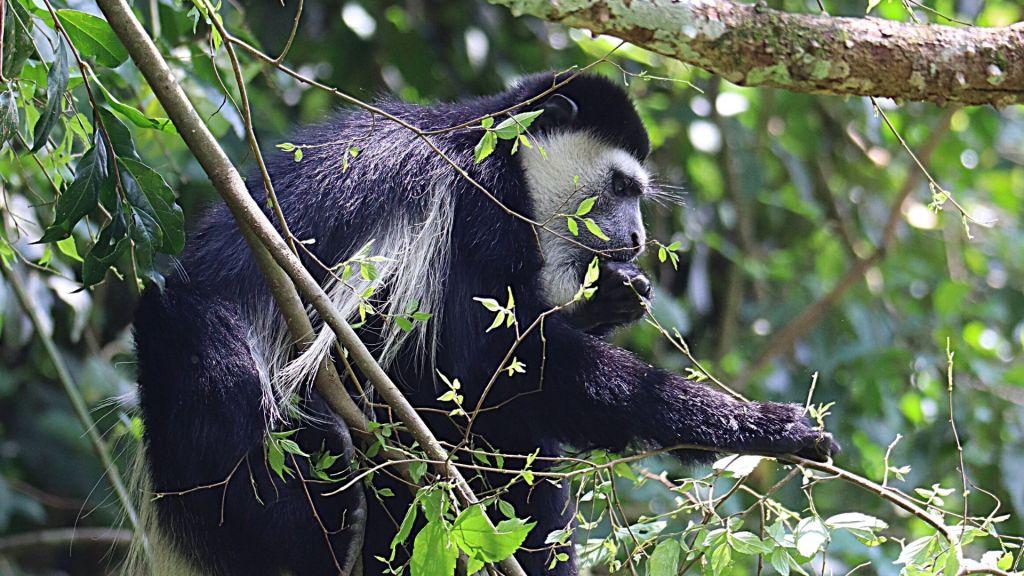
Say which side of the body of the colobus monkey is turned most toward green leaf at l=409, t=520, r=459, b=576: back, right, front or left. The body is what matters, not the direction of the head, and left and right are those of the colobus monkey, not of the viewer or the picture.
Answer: right

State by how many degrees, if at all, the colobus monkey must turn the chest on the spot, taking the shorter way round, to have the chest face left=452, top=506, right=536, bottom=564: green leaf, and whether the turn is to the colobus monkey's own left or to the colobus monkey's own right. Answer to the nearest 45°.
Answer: approximately 90° to the colobus monkey's own right

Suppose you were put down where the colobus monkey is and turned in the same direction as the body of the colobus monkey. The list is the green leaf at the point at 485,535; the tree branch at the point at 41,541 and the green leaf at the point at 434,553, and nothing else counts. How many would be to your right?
2

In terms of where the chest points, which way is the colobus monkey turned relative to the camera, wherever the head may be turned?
to the viewer's right

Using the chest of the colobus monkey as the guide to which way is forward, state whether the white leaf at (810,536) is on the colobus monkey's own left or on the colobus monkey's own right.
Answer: on the colobus monkey's own right
